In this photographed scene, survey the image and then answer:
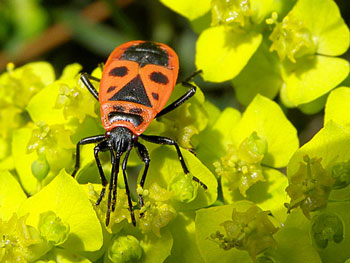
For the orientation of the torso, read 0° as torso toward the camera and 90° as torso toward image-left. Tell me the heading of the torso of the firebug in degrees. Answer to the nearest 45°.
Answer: approximately 0°

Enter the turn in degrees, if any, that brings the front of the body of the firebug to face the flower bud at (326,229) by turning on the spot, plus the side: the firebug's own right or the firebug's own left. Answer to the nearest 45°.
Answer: approximately 45° to the firebug's own left
